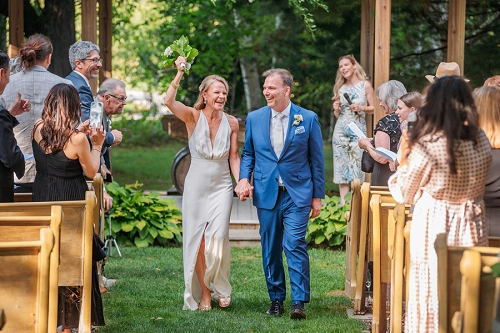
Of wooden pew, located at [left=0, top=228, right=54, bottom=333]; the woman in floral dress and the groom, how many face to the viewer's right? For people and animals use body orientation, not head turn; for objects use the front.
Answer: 0

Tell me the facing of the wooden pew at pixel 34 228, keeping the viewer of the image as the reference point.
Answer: facing away from the viewer

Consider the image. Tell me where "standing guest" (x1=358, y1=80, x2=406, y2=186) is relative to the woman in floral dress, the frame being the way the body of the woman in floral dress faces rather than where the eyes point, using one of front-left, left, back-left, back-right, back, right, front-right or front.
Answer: front-left

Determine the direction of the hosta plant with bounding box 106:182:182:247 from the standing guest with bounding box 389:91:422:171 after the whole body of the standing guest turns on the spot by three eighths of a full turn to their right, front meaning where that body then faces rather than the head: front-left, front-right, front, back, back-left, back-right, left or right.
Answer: left

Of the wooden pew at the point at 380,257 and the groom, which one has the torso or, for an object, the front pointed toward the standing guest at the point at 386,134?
the wooden pew

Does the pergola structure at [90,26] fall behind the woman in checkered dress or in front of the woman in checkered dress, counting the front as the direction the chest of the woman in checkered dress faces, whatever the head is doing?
in front

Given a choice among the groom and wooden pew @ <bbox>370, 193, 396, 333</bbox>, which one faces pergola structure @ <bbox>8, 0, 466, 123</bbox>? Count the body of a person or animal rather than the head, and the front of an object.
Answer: the wooden pew

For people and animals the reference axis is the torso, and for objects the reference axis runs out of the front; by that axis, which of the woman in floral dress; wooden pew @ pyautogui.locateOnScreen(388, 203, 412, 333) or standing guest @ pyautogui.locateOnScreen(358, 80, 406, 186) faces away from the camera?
the wooden pew

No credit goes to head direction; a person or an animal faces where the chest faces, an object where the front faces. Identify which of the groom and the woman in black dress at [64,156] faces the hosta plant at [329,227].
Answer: the woman in black dress

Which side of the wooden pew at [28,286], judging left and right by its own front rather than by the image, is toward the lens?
back

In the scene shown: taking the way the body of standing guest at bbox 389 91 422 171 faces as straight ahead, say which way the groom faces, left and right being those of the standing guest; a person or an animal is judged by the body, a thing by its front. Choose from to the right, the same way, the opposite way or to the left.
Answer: to the left

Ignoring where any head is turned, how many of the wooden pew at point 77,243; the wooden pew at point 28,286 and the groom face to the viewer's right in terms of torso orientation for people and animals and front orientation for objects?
0

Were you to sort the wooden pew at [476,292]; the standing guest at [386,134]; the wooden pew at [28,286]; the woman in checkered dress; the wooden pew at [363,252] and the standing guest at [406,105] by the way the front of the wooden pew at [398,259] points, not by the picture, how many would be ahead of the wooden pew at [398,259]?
3

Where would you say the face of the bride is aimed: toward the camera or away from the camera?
toward the camera

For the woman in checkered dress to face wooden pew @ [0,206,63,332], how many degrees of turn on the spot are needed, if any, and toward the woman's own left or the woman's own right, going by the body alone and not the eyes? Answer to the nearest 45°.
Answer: approximately 45° to the woman's own left

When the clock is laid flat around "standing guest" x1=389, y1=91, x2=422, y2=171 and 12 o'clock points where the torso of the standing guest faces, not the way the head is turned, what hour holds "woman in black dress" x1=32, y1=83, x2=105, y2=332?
The woman in black dress is roughly at 11 o'clock from the standing guest.

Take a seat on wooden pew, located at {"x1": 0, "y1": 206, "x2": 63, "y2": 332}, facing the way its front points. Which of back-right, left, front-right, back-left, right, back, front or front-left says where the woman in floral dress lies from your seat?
front-right
